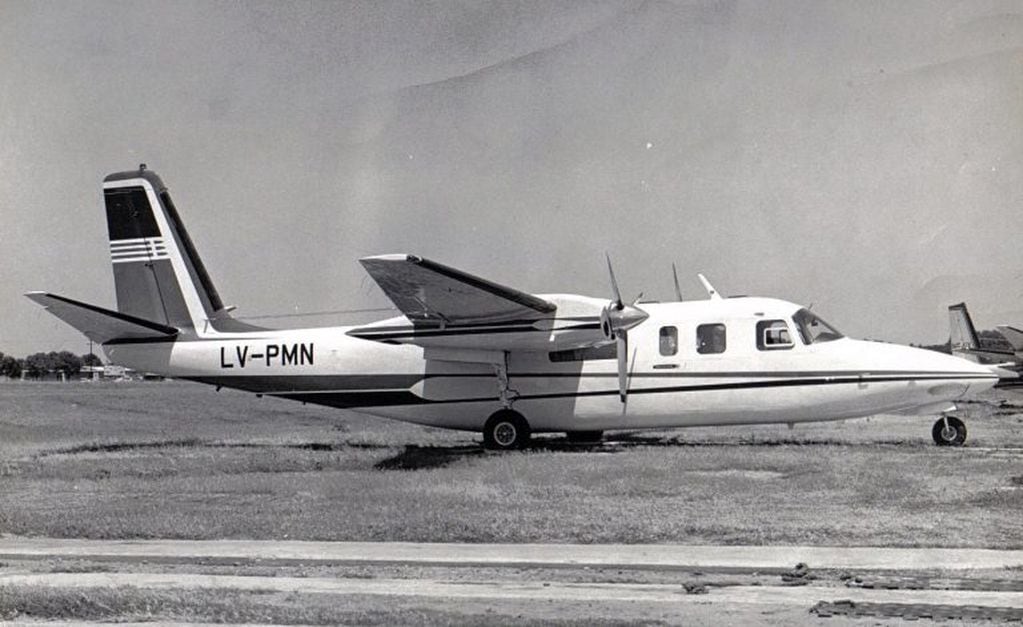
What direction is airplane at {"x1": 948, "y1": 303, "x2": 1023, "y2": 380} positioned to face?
to the viewer's right

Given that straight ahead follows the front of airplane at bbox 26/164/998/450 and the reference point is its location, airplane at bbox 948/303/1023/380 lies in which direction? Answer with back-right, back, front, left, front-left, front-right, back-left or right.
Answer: front-left

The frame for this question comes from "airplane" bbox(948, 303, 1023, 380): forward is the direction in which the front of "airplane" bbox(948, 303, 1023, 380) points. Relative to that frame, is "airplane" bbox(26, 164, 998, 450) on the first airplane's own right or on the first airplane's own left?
on the first airplane's own right

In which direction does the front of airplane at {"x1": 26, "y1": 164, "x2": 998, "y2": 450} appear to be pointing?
to the viewer's right

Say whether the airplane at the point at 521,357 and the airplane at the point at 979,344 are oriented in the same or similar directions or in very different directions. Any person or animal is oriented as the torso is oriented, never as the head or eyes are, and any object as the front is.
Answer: same or similar directions

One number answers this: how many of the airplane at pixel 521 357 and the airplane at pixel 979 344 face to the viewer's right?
2
